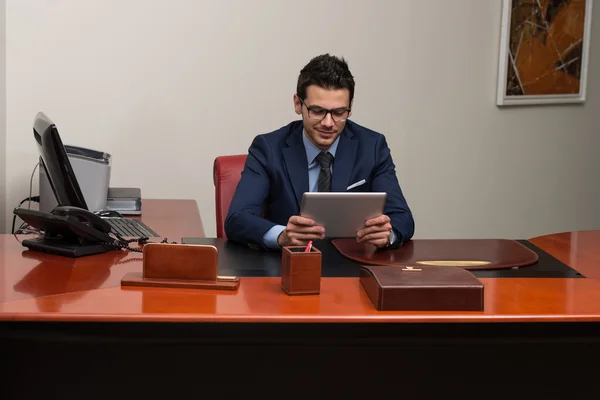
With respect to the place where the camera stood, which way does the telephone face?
facing away from the viewer and to the right of the viewer

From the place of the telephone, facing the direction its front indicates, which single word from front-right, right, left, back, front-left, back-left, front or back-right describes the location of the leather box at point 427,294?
right

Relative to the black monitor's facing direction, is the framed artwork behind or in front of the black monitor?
in front

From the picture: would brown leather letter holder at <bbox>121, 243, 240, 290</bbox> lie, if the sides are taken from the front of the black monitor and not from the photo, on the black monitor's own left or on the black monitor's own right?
on the black monitor's own right

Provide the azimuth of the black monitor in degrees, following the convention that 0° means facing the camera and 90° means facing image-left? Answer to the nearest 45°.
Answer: approximately 270°

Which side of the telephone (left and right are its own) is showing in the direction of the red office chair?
front
